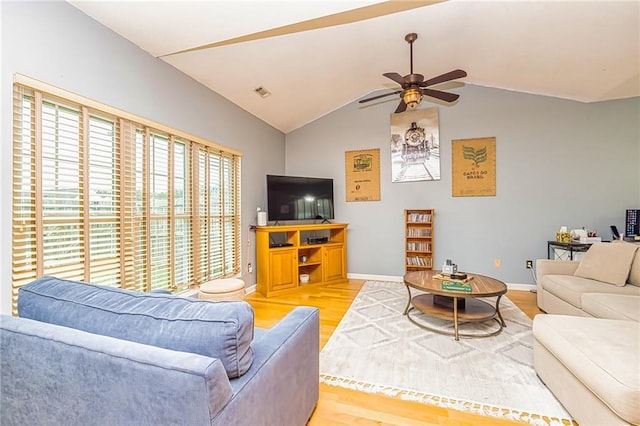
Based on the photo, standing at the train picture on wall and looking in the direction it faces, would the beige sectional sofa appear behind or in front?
in front

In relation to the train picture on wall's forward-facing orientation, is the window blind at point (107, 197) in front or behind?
in front

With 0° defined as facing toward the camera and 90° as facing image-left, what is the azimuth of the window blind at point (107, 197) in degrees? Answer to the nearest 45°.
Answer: approximately 315°

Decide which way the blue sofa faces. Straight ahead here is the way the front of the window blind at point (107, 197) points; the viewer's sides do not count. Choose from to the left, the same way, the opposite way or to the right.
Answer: to the left

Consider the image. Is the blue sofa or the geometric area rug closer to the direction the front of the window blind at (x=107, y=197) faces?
the geometric area rug

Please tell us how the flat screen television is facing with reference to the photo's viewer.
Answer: facing the viewer and to the right of the viewer

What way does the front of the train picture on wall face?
toward the camera

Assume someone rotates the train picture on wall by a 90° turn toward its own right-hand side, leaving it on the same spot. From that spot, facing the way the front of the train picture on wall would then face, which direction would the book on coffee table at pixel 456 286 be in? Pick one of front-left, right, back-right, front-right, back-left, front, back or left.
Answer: left

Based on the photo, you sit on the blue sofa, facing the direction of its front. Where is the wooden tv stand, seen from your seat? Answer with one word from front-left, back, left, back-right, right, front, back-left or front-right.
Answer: front

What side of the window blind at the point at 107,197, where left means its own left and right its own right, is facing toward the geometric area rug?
front

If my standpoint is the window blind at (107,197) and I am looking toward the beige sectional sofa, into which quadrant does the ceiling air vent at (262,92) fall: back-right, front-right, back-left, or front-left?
front-left

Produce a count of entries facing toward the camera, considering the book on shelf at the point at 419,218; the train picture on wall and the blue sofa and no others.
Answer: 2

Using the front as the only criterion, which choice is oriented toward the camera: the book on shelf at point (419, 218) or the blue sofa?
the book on shelf

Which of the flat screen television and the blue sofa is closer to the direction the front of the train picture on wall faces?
the blue sofa

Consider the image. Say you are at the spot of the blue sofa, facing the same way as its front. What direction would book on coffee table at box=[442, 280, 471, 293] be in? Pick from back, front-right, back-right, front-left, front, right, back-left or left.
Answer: front-right
